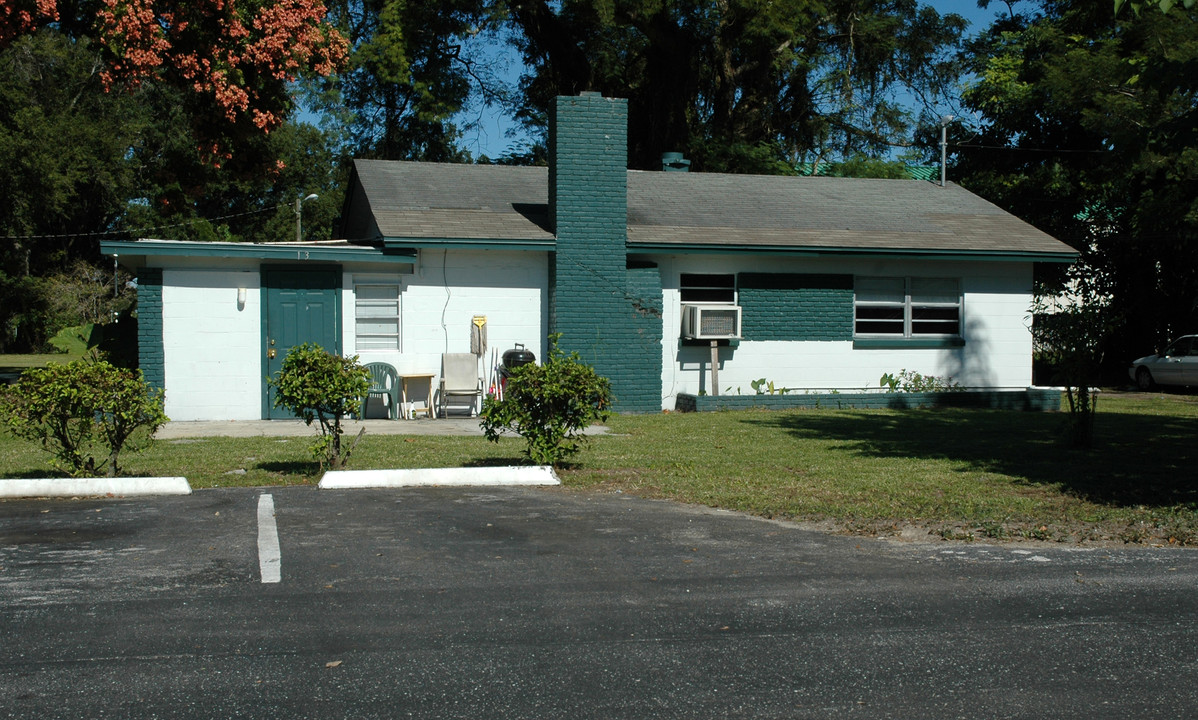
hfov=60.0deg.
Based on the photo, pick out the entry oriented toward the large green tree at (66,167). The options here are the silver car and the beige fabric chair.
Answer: the silver car

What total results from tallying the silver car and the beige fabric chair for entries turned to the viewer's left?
1

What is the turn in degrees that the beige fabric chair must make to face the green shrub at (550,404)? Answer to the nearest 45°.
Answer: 0° — it already faces it

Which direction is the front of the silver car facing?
to the viewer's left

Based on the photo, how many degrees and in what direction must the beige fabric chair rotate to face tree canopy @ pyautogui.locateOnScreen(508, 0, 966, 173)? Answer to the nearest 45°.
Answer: approximately 135° to its left

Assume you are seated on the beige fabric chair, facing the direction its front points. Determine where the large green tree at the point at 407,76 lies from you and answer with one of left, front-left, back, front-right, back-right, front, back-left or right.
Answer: back

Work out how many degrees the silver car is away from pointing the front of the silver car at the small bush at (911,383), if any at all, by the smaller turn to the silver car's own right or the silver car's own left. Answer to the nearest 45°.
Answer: approximately 45° to the silver car's own left

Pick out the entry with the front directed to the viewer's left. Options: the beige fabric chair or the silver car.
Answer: the silver car

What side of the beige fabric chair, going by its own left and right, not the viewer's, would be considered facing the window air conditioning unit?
left

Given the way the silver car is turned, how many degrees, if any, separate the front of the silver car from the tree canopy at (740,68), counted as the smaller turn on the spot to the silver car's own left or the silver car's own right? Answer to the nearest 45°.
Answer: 0° — it already faces it
